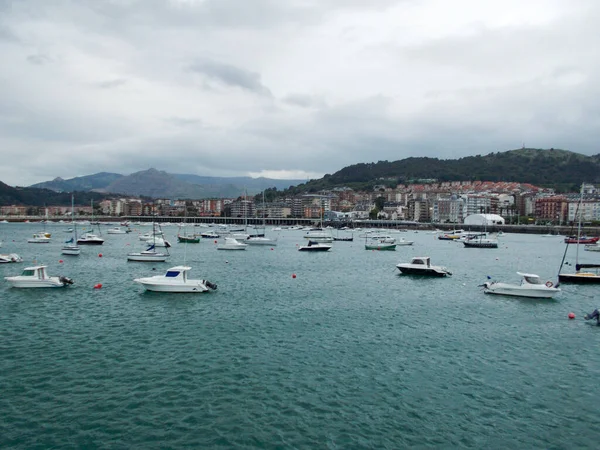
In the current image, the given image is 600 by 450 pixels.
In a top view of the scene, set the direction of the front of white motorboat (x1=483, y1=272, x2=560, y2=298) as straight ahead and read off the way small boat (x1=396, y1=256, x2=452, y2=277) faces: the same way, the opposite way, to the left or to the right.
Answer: the opposite way

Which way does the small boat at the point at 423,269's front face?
to the viewer's left

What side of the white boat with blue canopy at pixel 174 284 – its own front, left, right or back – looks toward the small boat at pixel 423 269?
back

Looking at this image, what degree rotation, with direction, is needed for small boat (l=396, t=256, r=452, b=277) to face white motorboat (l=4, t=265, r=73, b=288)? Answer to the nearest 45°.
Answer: approximately 45° to its left

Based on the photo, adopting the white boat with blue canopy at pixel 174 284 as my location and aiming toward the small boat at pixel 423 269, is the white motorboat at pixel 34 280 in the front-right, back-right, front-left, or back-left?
back-left

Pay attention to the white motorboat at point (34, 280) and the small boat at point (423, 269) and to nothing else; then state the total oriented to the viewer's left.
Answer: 2

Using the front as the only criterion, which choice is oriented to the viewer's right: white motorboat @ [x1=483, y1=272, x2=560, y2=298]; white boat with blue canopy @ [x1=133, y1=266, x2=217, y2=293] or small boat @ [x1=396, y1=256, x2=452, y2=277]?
the white motorboat

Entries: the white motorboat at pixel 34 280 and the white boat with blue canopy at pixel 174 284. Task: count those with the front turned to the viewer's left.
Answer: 2

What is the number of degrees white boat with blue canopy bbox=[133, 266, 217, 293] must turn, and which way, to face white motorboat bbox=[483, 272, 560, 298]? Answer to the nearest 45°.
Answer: approximately 180°

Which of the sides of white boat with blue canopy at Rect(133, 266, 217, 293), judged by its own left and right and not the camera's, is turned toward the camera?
left

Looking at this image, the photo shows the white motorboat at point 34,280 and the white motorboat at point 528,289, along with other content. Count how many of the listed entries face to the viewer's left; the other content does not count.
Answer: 1

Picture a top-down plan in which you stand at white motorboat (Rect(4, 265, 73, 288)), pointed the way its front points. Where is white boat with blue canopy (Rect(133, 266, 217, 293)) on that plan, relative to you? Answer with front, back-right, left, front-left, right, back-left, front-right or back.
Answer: back-left

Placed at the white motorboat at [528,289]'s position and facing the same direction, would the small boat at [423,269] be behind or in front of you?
behind

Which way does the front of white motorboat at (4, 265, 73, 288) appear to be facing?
to the viewer's left

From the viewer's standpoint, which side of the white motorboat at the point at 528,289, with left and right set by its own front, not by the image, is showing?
right

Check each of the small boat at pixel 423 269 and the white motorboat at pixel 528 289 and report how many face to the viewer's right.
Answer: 1
